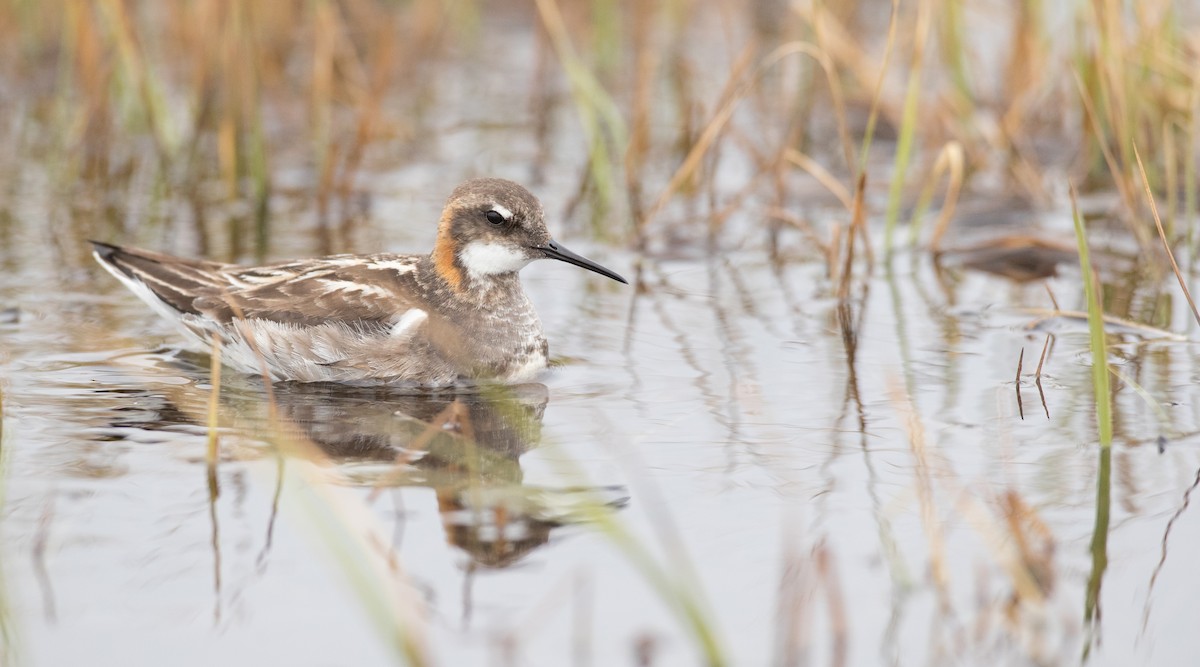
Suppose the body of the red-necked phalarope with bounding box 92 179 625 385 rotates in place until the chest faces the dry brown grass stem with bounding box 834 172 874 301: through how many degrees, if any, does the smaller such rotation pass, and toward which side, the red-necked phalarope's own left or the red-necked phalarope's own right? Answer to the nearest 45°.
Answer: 0° — it already faces it

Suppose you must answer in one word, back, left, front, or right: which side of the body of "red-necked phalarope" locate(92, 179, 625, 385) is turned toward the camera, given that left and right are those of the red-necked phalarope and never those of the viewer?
right

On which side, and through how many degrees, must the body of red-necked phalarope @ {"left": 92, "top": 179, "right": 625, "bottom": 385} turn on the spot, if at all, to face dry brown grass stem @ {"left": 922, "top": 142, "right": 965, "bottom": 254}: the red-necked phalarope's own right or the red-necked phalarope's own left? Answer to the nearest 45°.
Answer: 0° — it already faces it
